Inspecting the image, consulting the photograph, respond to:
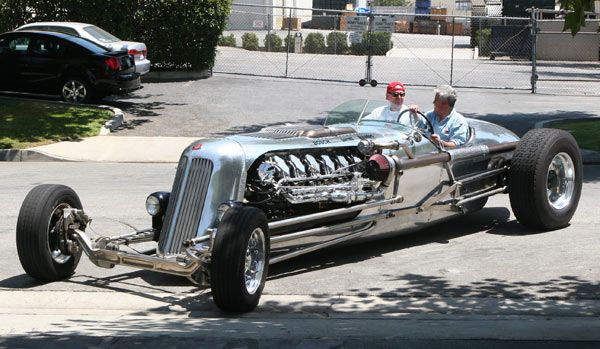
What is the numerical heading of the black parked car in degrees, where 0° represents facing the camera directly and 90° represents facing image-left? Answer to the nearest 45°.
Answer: approximately 135°

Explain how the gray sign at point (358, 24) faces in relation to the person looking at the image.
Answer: facing the viewer

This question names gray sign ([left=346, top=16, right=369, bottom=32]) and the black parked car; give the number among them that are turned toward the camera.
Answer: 1

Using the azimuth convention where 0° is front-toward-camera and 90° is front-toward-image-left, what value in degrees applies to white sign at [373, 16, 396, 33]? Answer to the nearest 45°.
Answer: approximately 0°

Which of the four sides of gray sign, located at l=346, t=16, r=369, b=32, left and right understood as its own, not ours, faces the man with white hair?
front

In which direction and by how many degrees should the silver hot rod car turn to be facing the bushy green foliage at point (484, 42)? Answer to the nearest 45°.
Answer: approximately 135° to its right

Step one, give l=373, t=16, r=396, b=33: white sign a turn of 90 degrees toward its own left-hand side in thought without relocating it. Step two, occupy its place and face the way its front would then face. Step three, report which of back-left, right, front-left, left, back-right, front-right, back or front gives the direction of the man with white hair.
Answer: right

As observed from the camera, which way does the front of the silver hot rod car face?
facing the viewer and to the left of the viewer

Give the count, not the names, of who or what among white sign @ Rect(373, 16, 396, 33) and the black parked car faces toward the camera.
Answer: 1

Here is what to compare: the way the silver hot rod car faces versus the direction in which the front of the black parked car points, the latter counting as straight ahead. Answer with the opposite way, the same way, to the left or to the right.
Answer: to the left

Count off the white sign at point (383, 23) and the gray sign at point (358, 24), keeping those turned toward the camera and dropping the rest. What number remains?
2

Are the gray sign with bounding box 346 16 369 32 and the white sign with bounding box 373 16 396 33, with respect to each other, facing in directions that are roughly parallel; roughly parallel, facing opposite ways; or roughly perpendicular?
roughly parallel

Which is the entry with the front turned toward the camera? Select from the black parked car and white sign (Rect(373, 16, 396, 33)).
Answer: the white sign

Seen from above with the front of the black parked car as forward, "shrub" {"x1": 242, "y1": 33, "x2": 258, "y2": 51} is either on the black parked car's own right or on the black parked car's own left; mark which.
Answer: on the black parked car's own right

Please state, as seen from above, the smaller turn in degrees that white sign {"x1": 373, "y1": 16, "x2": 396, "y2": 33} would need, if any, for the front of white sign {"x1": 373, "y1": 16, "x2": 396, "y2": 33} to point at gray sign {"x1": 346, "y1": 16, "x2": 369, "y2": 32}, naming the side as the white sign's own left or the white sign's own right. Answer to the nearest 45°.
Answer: approximately 135° to the white sign's own right

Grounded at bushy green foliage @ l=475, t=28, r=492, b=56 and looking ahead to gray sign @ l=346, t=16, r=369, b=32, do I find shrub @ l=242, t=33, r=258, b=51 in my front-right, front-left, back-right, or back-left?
front-right
